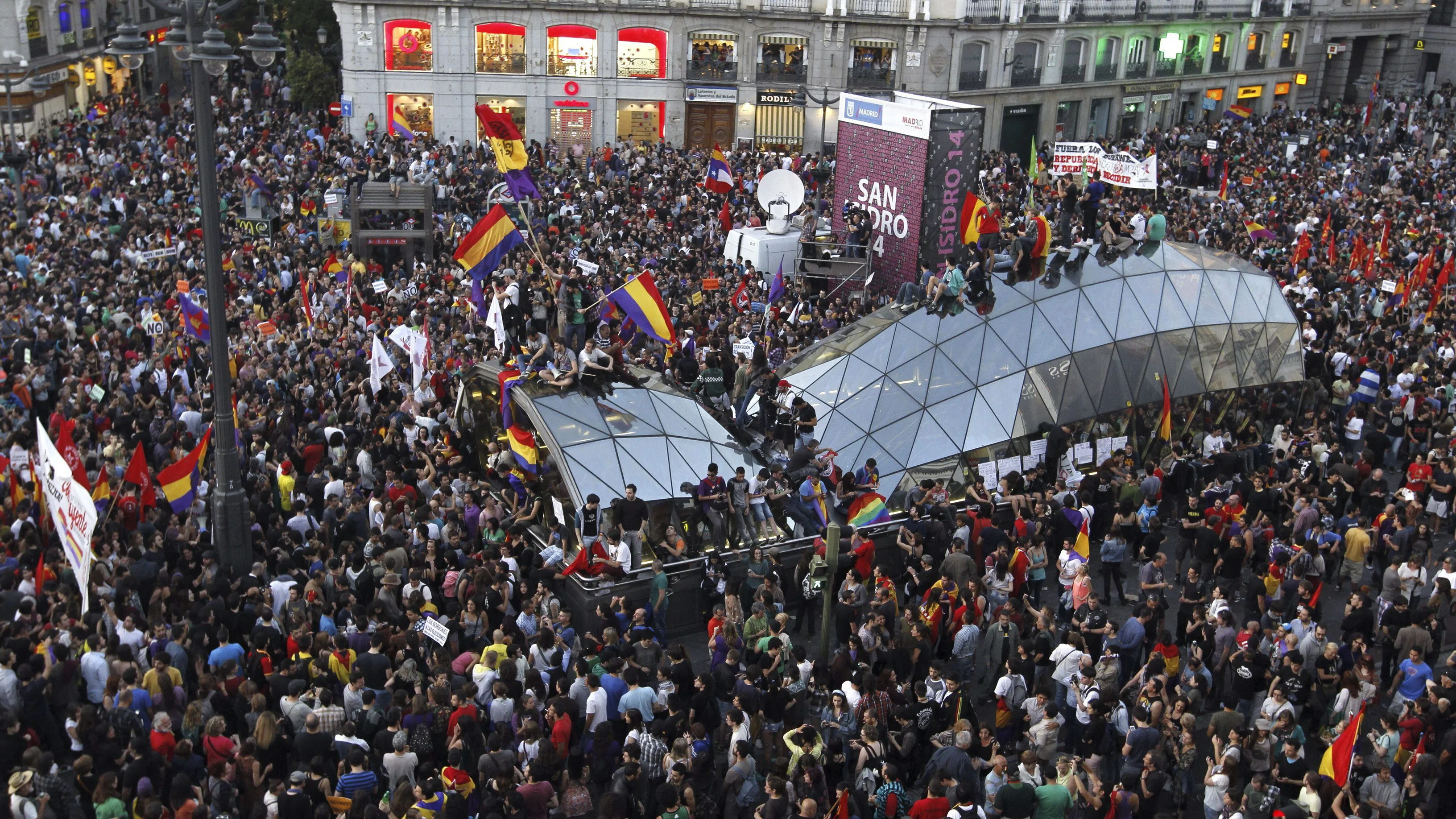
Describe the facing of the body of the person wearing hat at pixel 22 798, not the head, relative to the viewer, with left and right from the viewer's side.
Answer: facing away from the viewer and to the right of the viewer

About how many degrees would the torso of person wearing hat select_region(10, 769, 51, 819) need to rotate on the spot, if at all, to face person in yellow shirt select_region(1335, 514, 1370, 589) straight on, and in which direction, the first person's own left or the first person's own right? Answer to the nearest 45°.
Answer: approximately 45° to the first person's own right

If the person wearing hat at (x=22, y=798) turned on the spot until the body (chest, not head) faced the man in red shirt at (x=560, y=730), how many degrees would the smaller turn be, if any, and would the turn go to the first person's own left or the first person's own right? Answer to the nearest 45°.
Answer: approximately 45° to the first person's own right

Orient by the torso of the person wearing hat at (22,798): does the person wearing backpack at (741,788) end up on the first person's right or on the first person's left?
on the first person's right

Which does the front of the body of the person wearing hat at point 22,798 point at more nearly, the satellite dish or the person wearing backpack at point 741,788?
the satellite dish
